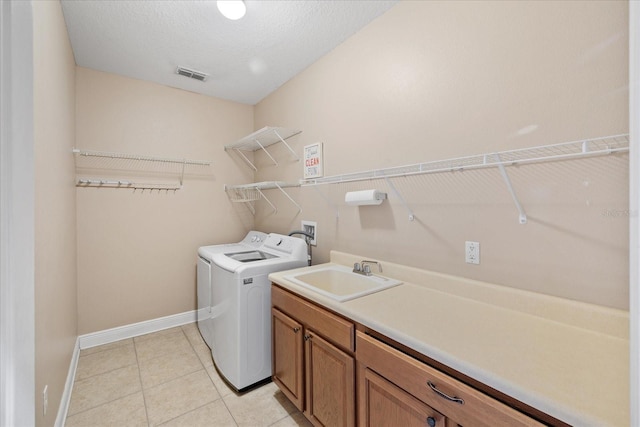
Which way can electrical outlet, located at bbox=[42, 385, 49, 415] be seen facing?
to the viewer's right

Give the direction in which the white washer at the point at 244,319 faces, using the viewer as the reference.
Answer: facing the viewer and to the left of the viewer

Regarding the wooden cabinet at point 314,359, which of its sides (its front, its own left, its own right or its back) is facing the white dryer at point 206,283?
right

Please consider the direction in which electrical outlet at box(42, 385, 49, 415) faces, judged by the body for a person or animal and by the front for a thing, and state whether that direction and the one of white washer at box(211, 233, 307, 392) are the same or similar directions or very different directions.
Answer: very different directions

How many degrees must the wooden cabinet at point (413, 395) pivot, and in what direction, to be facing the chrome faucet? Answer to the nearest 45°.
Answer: approximately 90° to its right

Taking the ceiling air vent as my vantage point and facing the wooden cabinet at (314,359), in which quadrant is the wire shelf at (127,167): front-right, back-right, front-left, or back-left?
back-right

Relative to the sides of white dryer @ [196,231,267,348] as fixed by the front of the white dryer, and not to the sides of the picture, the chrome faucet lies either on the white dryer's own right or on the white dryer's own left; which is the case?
on the white dryer's own left

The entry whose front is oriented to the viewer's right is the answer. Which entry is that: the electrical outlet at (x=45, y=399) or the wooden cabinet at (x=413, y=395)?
the electrical outlet

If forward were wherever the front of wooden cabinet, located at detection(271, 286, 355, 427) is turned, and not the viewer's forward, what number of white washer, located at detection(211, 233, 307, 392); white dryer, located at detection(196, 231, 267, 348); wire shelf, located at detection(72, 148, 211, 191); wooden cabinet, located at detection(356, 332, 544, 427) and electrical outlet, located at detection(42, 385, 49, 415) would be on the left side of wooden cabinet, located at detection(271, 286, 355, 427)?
1

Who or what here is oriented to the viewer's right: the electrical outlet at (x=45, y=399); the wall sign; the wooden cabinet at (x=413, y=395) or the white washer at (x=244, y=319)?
the electrical outlet

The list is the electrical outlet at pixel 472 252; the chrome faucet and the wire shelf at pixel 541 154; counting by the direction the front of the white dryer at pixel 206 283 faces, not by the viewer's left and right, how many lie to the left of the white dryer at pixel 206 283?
3

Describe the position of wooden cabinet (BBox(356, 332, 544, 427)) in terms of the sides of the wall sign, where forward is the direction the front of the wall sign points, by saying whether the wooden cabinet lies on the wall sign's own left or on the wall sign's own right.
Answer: on the wall sign's own left
